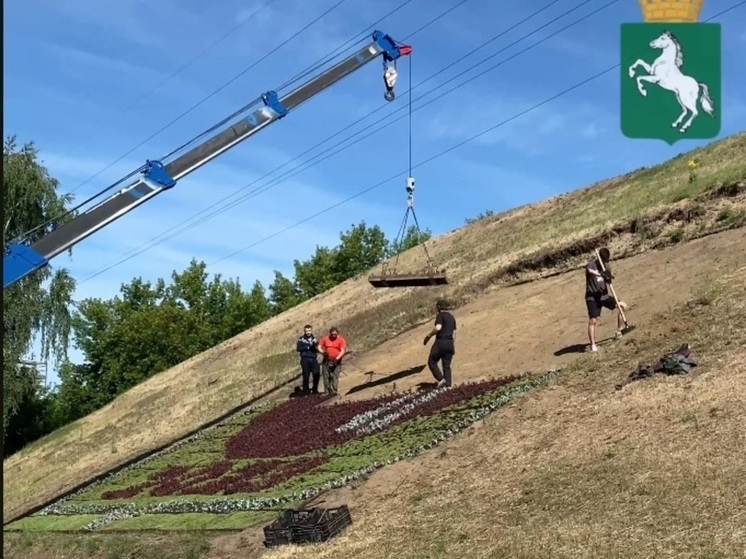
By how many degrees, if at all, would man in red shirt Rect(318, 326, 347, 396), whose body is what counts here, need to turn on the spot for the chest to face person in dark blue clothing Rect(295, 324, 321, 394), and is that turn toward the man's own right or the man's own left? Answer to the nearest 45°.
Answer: approximately 135° to the man's own right

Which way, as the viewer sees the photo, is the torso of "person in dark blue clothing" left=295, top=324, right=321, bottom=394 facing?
toward the camera

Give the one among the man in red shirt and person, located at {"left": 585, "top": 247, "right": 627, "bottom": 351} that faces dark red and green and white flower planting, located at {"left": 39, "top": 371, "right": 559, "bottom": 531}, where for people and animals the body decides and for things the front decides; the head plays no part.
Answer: the man in red shirt

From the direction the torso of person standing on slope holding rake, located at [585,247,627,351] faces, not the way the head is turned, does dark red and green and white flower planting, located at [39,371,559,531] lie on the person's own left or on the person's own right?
on the person's own right

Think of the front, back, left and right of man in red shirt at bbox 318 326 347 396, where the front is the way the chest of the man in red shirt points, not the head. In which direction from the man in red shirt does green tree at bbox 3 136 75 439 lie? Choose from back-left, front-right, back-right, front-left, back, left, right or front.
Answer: back-right

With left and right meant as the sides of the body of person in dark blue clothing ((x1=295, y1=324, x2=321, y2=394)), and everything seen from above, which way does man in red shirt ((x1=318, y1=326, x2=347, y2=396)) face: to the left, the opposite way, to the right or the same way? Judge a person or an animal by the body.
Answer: the same way

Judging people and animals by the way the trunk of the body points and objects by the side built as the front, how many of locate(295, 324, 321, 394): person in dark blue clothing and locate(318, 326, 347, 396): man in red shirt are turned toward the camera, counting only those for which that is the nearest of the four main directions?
2

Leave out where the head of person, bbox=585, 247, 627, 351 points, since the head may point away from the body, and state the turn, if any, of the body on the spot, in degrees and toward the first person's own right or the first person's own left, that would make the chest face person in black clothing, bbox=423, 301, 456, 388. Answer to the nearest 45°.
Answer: approximately 135° to the first person's own right

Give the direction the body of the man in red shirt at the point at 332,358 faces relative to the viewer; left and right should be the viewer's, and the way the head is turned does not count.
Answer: facing the viewer

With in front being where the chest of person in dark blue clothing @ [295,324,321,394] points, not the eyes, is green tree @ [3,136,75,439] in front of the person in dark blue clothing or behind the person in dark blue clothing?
behind

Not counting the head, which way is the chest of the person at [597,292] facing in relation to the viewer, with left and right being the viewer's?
facing the viewer and to the right of the viewer

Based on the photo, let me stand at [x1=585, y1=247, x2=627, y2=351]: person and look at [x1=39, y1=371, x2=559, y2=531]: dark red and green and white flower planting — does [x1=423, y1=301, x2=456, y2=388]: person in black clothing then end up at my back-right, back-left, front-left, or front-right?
front-right

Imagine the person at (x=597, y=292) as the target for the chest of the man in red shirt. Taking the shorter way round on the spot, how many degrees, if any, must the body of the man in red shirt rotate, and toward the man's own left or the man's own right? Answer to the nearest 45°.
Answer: approximately 45° to the man's own left

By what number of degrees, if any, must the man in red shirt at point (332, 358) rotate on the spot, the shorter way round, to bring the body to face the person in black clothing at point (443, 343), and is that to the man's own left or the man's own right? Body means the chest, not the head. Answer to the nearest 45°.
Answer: approximately 45° to the man's own left
